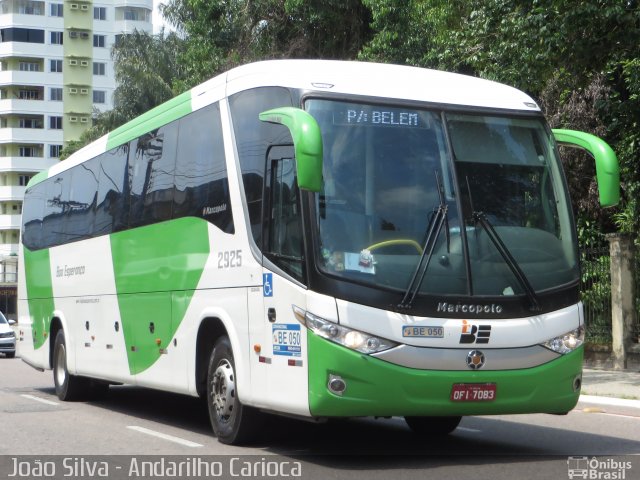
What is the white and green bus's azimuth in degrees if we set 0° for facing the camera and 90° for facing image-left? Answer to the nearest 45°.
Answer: approximately 315°

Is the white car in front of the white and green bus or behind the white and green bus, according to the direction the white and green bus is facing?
behind

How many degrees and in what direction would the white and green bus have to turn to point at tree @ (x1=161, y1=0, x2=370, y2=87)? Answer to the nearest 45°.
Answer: approximately 135° to its left
